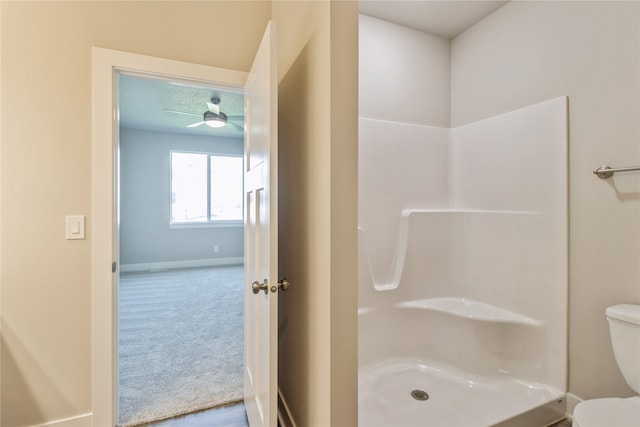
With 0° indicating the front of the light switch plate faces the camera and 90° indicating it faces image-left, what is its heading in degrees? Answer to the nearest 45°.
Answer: approximately 0°

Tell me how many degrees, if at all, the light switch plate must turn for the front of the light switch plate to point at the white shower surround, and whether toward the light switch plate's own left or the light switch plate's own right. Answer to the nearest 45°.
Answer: approximately 45° to the light switch plate's own left

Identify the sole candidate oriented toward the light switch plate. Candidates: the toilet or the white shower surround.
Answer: the toilet

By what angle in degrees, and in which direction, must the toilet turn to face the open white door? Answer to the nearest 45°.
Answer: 0° — it already faces it

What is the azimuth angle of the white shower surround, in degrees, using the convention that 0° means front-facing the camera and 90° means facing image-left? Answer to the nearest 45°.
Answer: approximately 315°

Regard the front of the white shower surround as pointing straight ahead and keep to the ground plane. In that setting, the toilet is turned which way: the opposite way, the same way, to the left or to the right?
to the right

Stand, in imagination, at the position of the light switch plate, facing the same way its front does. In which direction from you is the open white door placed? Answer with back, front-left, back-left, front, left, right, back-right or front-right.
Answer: front-left

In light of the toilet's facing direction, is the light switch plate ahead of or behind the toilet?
ahead

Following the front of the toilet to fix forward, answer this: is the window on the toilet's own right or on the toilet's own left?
on the toilet's own right

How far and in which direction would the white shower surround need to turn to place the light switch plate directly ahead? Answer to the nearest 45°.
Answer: approximately 90° to its right
